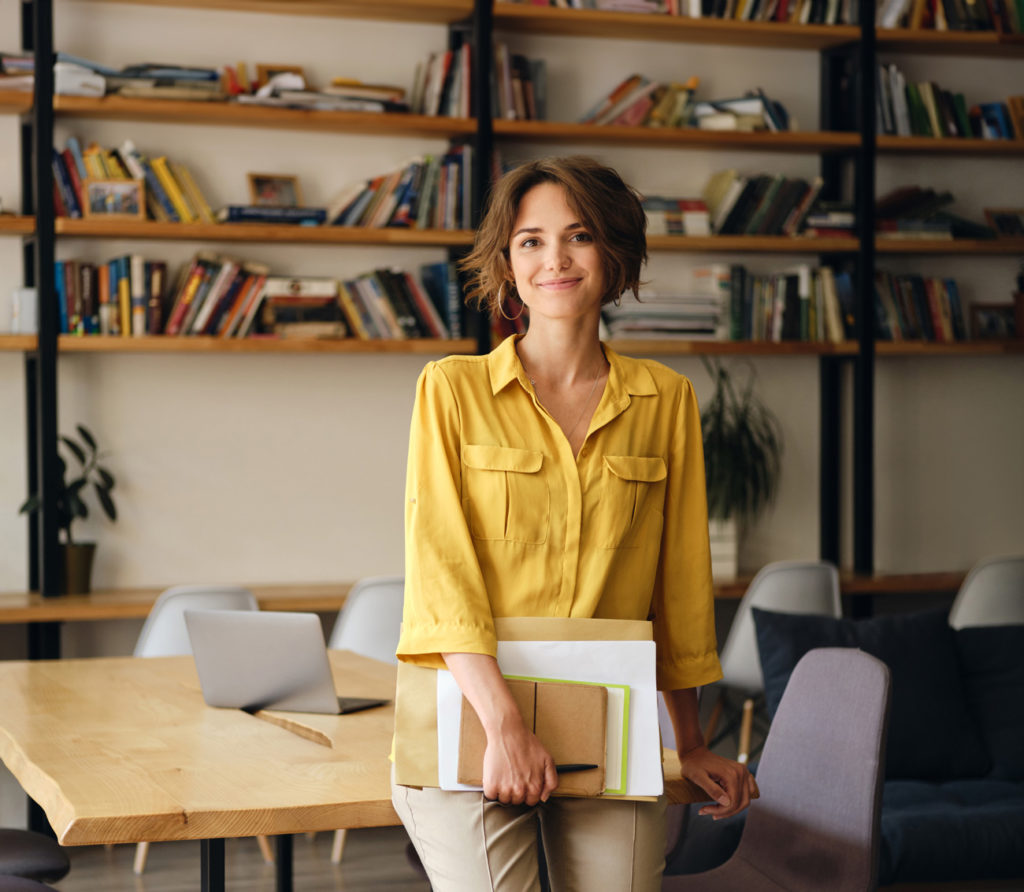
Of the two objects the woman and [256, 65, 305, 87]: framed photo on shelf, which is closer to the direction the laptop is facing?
the framed photo on shelf

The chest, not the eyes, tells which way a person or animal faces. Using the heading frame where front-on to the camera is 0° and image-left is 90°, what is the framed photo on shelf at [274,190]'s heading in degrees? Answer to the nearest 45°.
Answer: approximately 0°

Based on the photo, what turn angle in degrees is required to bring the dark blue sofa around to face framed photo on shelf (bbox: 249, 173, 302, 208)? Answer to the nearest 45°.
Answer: approximately 90° to its right

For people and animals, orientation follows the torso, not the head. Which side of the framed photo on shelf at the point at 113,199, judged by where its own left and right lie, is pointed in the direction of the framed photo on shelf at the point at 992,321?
left

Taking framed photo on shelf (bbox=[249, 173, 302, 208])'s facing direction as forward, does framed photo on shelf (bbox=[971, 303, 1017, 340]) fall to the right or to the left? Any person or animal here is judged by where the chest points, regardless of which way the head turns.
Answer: on its left

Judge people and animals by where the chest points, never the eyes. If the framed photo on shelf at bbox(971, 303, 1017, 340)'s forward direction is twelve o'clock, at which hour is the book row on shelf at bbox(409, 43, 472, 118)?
The book row on shelf is roughly at 2 o'clock from the framed photo on shelf.

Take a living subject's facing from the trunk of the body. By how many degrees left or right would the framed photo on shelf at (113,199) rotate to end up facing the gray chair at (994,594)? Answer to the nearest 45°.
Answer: approximately 90° to its left

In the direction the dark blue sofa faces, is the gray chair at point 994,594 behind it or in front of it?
behind

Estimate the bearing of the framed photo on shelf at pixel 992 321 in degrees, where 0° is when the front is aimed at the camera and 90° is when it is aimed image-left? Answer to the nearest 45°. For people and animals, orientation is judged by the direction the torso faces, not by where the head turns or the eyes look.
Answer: approximately 0°

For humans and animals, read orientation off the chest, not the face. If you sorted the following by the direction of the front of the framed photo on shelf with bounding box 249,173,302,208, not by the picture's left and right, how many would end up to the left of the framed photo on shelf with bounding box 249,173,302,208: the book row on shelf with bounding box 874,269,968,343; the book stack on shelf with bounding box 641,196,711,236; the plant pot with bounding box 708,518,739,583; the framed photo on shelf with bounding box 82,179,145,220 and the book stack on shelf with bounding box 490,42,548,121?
4

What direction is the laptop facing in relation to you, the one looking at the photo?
facing away from the viewer and to the right of the viewer

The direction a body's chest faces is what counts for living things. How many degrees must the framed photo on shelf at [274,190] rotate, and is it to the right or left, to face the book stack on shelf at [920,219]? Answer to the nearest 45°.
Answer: approximately 90° to its left
